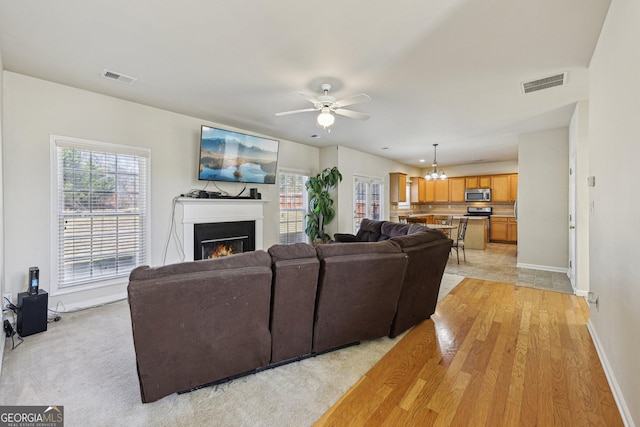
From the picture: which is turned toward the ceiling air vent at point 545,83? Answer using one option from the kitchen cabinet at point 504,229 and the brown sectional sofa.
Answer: the kitchen cabinet

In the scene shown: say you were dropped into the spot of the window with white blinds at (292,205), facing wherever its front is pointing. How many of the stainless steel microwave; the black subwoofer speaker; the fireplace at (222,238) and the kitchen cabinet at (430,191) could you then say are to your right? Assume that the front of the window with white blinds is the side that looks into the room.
2

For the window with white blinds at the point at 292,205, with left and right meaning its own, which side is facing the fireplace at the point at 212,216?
right

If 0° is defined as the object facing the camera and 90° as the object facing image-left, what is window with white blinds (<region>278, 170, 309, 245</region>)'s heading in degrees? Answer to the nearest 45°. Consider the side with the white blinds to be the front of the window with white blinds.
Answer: approximately 315°

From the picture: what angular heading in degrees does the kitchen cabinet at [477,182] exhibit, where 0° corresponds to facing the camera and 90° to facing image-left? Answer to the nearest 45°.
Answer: approximately 0°

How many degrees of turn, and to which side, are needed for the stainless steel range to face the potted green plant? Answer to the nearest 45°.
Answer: approximately 45° to its right

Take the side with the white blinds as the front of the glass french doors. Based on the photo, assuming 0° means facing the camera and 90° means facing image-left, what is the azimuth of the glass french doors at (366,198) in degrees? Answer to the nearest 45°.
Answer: approximately 315°

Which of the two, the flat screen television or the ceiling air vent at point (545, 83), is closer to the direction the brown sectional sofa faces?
the flat screen television

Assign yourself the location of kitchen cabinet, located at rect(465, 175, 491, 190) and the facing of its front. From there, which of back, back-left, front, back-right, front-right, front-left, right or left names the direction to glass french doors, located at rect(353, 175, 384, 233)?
front-right

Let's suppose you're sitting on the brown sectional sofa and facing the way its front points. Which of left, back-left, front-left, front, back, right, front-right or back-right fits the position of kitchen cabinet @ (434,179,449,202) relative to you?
right
